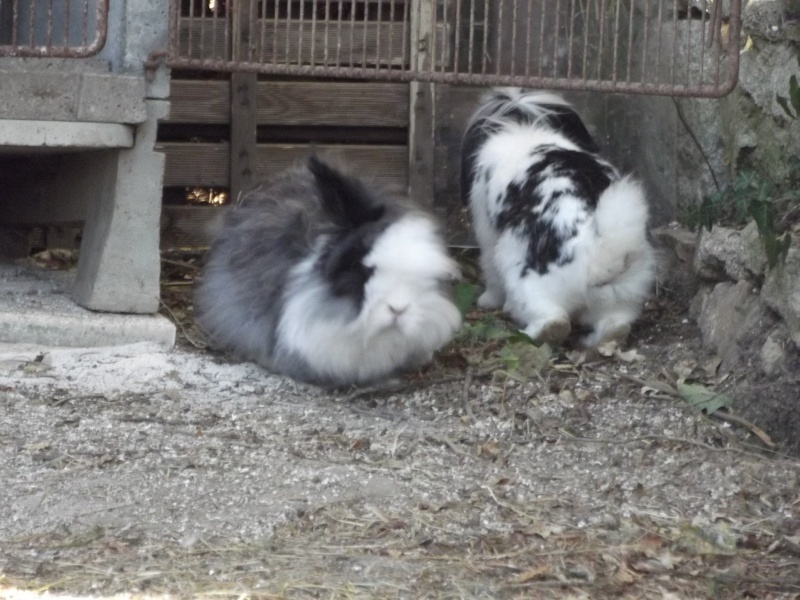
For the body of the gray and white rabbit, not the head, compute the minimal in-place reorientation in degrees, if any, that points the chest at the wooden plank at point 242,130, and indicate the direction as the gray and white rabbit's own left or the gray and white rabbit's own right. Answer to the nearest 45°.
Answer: approximately 135° to the gray and white rabbit's own left

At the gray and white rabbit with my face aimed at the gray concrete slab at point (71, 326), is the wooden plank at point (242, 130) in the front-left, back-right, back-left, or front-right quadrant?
front-right

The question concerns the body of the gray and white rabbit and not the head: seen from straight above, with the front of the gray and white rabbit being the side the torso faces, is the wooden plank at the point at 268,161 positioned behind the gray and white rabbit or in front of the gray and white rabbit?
behind

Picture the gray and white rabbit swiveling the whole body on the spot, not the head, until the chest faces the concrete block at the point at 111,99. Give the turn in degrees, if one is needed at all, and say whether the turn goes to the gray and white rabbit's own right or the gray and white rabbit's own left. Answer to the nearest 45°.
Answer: approximately 180°

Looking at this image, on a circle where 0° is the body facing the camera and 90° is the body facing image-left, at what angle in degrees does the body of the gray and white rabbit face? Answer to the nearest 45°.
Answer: approximately 315°

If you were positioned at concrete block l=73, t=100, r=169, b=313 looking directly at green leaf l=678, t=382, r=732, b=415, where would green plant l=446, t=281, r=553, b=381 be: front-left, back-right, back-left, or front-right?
front-left
